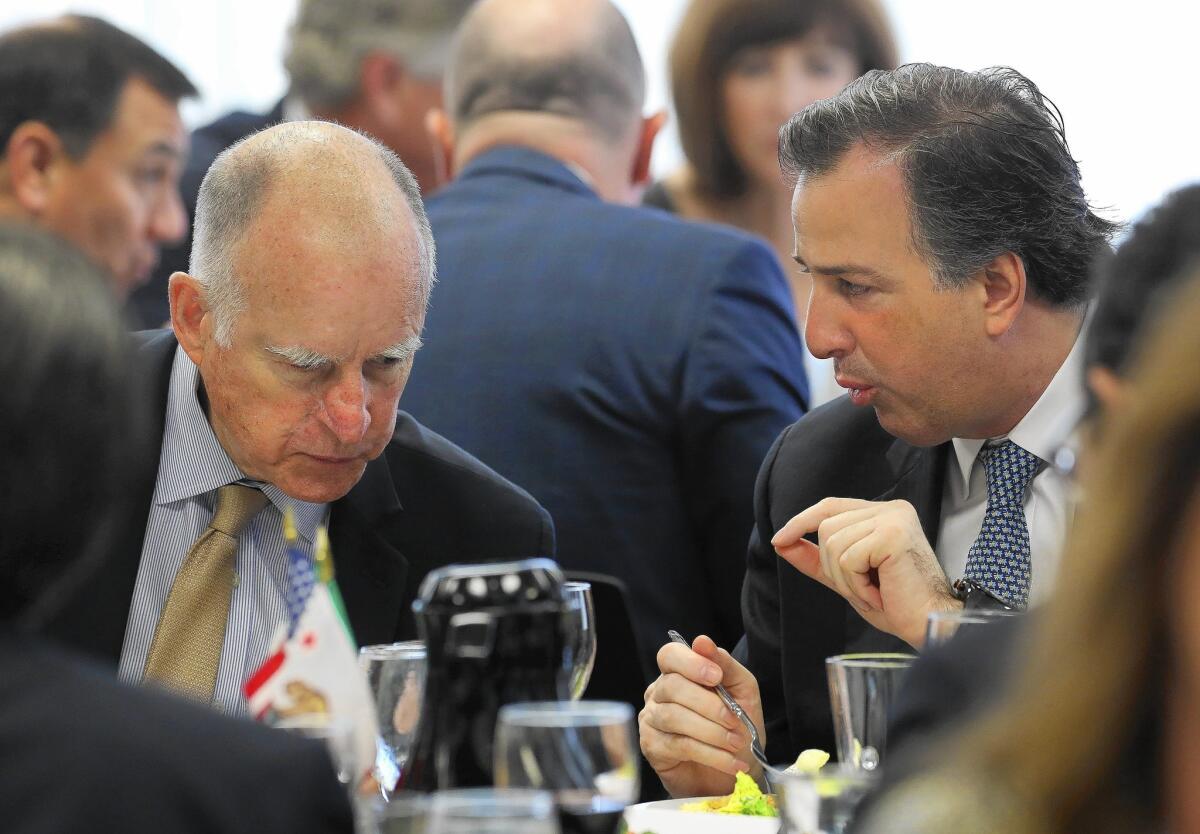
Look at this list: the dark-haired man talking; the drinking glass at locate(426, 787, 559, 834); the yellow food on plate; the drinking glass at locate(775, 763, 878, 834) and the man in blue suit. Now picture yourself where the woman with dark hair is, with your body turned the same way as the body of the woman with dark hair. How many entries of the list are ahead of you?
5

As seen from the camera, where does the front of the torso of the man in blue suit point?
away from the camera

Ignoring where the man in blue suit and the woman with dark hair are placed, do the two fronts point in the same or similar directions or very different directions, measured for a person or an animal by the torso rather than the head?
very different directions

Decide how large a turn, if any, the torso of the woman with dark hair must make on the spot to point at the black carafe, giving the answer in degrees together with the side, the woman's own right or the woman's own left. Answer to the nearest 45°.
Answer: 0° — they already face it

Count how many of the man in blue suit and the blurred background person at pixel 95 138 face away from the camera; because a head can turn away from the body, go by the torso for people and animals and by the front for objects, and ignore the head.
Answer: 1

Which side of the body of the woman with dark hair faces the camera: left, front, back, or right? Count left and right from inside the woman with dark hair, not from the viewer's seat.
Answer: front

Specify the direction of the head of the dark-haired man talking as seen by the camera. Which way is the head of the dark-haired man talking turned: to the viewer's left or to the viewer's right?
to the viewer's left

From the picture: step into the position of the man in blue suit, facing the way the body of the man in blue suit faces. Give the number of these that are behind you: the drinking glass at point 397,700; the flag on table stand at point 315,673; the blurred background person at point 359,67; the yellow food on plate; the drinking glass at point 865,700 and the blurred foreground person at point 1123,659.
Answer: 5

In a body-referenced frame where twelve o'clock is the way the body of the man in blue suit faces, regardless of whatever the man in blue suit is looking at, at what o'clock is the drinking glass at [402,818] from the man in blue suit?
The drinking glass is roughly at 6 o'clock from the man in blue suit.

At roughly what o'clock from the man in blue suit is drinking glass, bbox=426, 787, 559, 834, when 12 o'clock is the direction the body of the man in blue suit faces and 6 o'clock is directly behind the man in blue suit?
The drinking glass is roughly at 6 o'clock from the man in blue suit.

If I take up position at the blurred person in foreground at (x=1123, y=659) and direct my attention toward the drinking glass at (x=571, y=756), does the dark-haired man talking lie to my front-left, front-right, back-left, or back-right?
front-right

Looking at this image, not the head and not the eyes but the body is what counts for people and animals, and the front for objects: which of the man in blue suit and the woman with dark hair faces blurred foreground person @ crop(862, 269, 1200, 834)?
the woman with dark hair

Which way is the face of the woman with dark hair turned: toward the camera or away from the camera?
toward the camera

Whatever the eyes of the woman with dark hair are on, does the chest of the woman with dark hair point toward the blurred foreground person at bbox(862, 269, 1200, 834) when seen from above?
yes
